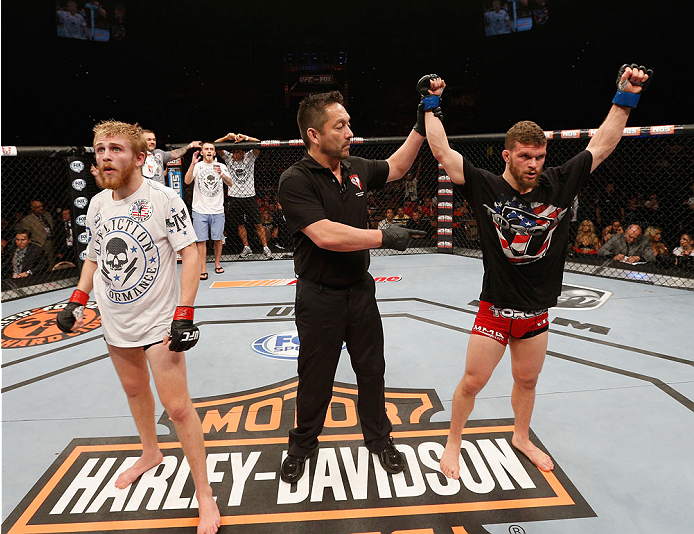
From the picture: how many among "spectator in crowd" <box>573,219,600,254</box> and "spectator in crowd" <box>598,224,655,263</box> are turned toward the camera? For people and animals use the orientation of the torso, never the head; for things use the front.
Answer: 2

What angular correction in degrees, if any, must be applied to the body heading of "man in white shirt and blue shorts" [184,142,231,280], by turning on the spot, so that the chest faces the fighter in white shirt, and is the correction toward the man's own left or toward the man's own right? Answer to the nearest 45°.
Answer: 0° — they already face them

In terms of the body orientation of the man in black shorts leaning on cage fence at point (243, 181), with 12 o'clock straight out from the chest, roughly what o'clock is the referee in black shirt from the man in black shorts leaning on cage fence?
The referee in black shirt is roughly at 12 o'clock from the man in black shorts leaning on cage fence.

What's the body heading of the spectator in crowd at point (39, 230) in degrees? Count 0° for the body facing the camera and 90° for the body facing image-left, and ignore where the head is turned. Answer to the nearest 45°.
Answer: approximately 315°
